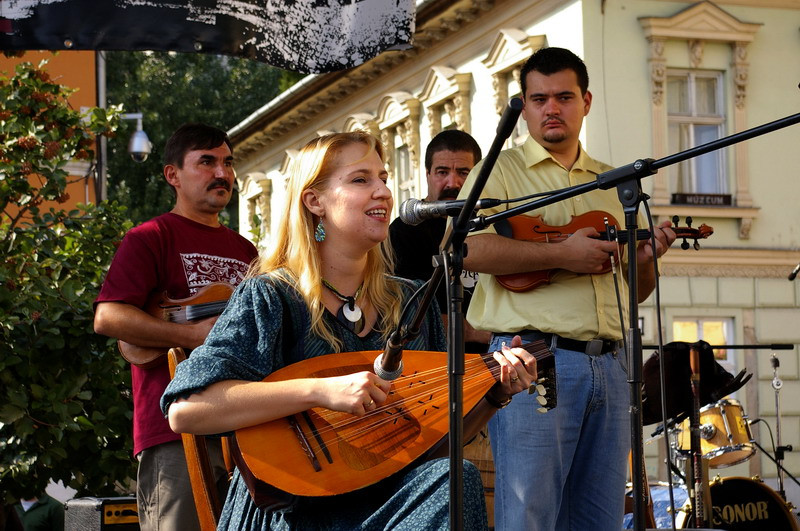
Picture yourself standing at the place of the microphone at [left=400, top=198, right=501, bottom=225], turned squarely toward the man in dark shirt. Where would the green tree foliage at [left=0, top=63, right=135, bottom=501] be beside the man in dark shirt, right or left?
left

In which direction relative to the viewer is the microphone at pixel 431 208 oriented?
to the viewer's left

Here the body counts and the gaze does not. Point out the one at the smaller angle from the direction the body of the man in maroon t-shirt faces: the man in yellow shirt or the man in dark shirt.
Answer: the man in yellow shirt

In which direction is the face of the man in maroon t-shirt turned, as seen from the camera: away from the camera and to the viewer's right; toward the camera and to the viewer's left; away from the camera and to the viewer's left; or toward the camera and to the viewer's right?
toward the camera and to the viewer's right

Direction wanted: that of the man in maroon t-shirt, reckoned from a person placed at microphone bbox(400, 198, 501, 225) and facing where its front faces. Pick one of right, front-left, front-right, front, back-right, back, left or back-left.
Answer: front-right

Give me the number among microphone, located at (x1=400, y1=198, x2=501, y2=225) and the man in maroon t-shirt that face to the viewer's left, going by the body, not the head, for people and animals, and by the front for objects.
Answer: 1
